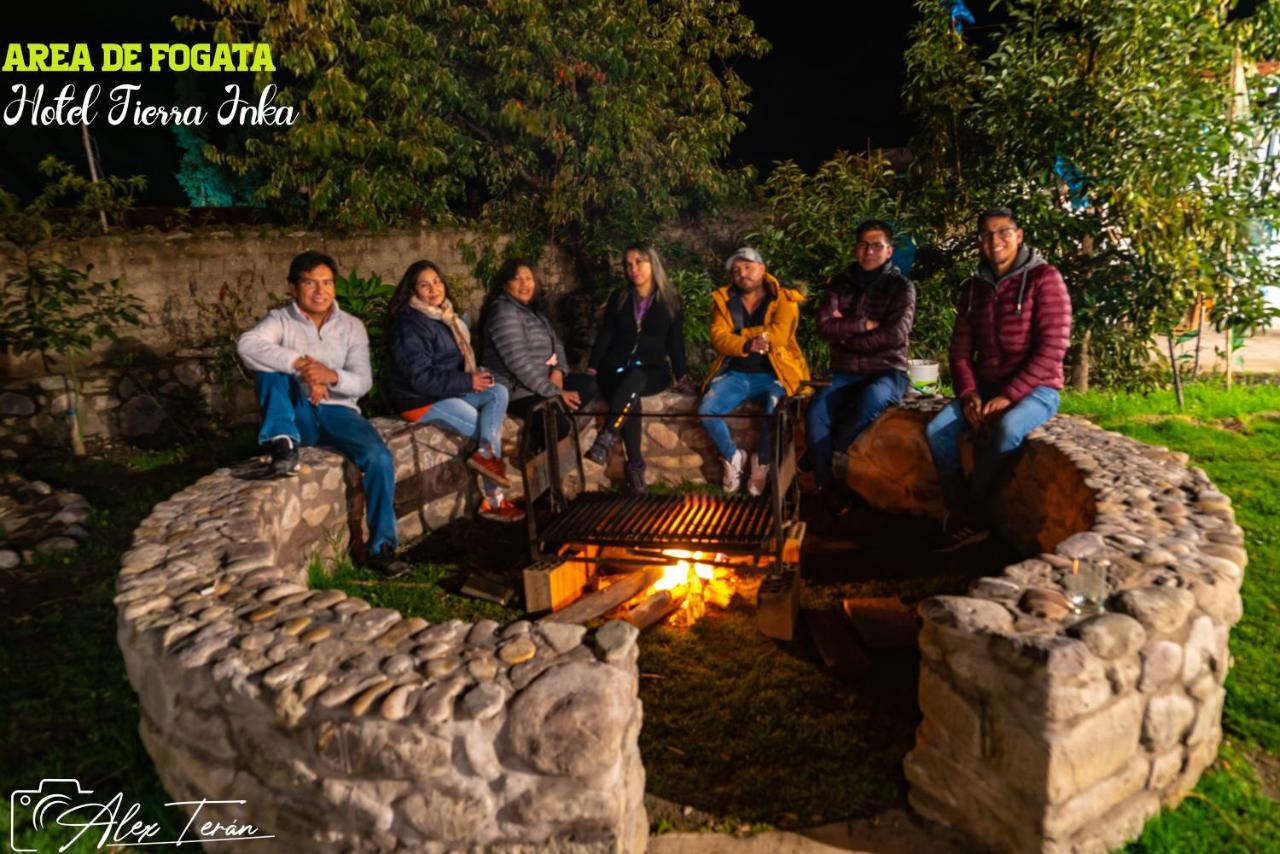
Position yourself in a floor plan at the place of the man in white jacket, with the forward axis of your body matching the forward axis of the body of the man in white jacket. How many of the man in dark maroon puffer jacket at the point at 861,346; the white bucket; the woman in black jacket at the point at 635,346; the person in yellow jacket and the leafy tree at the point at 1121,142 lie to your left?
5

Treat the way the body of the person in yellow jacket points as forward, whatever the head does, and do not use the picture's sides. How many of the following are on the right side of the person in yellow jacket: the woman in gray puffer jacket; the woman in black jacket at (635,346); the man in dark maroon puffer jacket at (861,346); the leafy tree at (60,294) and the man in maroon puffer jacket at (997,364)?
3

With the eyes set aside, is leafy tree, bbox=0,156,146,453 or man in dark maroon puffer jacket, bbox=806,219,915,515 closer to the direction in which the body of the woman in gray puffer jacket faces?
the man in dark maroon puffer jacket

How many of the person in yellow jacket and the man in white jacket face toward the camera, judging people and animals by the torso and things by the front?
2

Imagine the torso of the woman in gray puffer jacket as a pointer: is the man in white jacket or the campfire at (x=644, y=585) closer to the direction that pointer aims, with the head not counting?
the campfire

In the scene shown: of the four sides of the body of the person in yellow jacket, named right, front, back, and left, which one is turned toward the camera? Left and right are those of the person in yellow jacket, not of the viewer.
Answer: front

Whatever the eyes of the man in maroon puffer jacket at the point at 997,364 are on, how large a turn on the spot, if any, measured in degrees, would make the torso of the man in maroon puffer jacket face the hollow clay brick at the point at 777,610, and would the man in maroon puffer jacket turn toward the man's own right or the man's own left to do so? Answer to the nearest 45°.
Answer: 0° — they already face it

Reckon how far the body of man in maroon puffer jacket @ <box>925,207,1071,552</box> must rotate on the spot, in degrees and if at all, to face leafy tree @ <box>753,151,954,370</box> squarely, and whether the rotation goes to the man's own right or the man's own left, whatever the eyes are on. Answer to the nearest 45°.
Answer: approximately 90° to the man's own right

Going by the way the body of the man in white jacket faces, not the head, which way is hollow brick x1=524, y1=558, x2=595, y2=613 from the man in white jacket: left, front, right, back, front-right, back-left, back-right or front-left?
front-left

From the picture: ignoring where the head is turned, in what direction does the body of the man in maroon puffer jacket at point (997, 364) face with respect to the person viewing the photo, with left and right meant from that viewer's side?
facing the viewer and to the left of the viewer

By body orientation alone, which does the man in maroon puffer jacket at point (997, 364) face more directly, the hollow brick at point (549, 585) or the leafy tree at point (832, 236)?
the hollow brick

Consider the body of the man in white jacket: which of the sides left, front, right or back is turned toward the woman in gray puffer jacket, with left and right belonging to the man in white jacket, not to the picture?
left

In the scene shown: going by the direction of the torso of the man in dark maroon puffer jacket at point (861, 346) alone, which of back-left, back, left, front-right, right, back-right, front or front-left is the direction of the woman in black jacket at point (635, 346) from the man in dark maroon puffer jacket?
front-right
